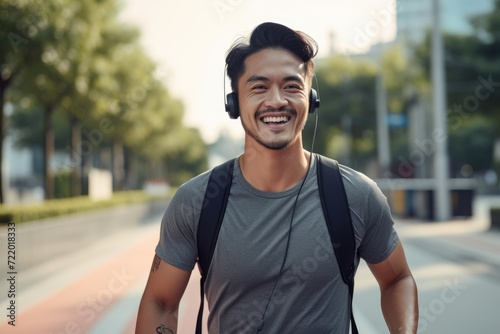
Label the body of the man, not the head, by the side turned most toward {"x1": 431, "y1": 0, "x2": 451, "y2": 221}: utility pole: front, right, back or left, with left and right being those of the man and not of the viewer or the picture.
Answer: back

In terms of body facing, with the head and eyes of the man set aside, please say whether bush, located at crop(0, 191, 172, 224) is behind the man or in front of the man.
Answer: behind

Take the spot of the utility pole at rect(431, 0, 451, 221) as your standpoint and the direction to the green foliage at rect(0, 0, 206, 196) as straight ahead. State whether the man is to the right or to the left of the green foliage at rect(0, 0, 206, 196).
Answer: left

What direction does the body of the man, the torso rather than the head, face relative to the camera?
toward the camera
